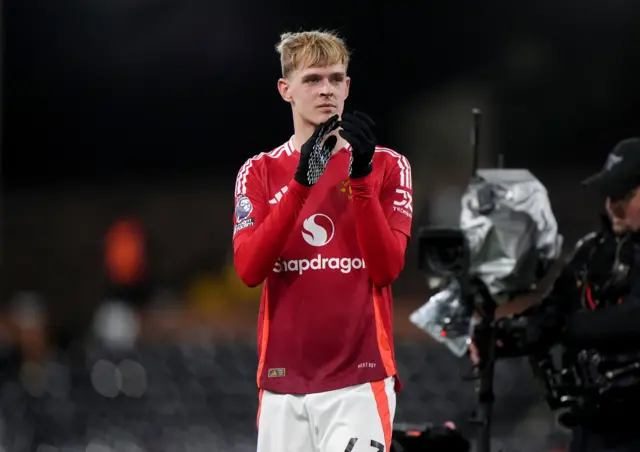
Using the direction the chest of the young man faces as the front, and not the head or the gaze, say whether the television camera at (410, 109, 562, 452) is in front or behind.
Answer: behind

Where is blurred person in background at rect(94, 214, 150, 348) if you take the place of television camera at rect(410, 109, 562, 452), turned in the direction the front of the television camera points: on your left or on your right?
on your right

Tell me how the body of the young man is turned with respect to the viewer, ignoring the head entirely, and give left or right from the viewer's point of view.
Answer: facing the viewer

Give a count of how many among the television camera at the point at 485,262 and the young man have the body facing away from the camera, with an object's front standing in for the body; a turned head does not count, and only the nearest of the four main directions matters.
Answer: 0

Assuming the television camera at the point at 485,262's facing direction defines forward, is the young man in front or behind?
in front

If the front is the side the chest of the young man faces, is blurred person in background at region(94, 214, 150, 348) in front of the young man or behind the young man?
behind

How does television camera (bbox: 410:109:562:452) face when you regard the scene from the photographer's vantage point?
facing the viewer and to the left of the viewer
